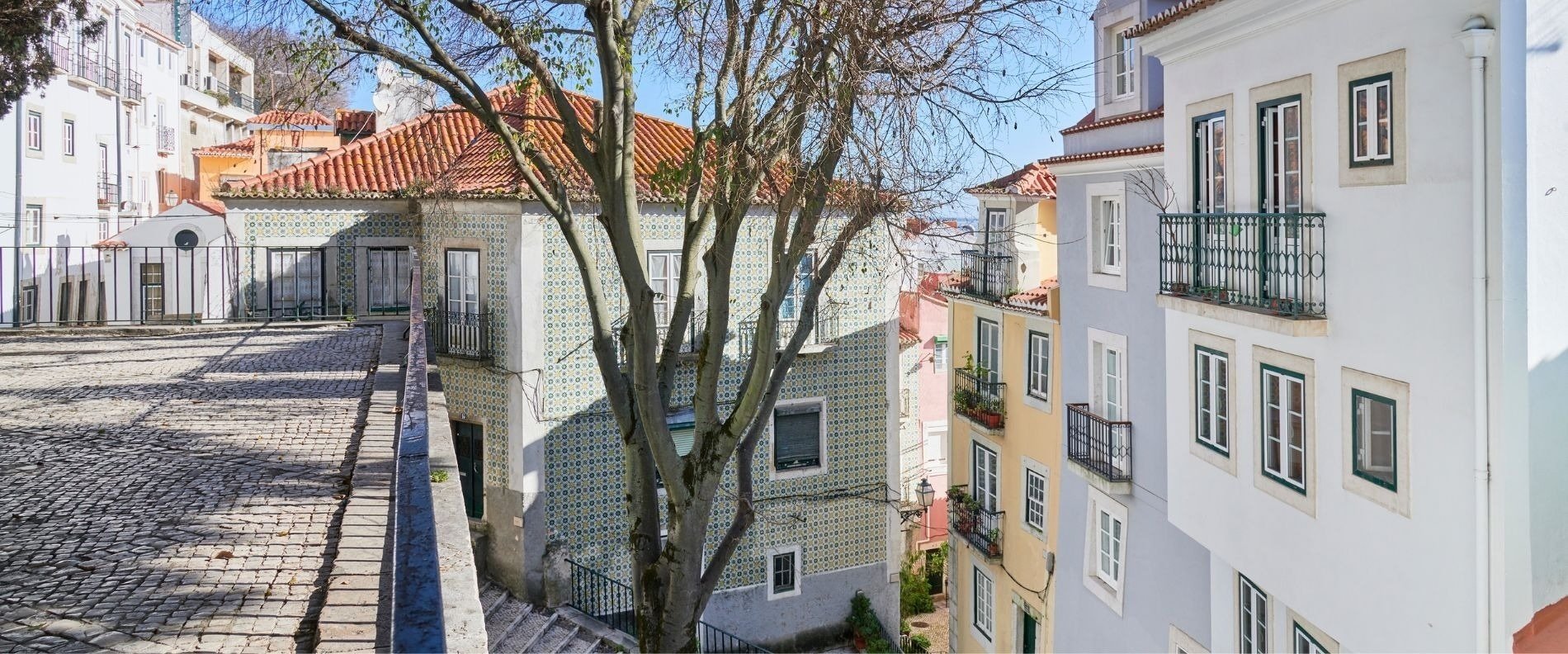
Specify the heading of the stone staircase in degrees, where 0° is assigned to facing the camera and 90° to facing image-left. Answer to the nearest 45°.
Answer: approximately 315°

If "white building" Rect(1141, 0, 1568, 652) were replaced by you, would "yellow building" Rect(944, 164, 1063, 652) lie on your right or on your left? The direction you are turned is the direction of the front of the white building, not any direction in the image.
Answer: on your right

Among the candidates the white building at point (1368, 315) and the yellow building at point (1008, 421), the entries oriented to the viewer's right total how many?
0

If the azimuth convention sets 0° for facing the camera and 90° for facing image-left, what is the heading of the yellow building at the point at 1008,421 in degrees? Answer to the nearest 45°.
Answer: approximately 45°

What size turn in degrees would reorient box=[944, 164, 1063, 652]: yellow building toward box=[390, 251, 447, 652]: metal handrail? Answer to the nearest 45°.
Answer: approximately 45° to its left

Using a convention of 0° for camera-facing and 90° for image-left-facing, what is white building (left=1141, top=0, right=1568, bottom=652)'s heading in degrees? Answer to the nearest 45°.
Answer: approximately 45°
